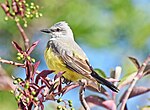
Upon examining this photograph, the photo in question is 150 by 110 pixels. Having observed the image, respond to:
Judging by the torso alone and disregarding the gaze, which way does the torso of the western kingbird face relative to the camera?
to the viewer's left
